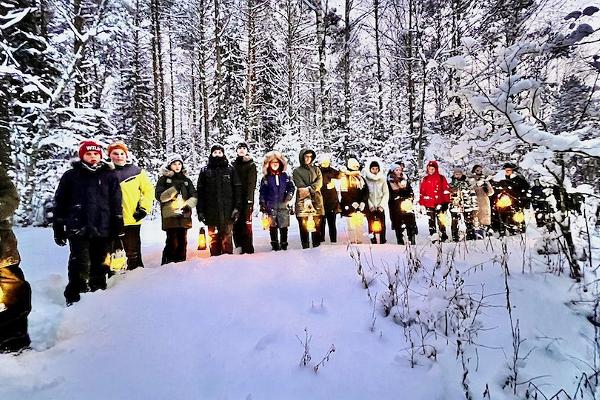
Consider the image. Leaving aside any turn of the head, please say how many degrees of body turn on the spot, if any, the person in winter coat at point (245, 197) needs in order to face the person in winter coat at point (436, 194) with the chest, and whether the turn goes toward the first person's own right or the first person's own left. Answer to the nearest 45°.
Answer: approximately 90° to the first person's own left

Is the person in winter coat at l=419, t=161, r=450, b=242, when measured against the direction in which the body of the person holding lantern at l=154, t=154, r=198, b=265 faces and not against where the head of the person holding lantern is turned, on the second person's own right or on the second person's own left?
on the second person's own left

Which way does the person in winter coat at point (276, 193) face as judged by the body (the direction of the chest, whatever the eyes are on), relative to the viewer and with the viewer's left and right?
facing the viewer

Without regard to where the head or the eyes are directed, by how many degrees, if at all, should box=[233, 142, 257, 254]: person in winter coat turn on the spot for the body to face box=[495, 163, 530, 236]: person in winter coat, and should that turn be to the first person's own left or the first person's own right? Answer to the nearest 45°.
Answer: approximately 90° to the first person's own left

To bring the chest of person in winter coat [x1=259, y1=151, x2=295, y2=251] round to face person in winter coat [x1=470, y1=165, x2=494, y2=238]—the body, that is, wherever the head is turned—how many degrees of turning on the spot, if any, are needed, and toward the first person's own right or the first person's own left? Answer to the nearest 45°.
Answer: approximately 90° to the first person's own left

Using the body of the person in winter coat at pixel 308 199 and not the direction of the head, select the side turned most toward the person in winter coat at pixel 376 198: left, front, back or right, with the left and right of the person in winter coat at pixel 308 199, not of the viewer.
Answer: left

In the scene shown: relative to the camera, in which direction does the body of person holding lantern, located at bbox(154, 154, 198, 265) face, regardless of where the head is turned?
toward the camera

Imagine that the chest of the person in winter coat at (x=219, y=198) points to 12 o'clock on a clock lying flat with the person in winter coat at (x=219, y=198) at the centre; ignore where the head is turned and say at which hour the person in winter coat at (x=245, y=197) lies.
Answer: the person in winter coat at (x=245, y=197) is roughly at 8 o'clock from the person in winter coat at (x=219, y=198).

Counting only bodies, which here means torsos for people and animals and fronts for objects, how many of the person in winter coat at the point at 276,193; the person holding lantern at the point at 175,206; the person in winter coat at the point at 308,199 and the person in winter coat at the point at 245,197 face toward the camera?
4

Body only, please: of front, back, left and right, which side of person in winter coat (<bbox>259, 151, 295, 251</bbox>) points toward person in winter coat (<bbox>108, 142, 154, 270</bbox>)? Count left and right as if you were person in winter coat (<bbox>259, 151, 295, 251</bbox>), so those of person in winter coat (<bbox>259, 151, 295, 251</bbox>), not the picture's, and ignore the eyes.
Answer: right

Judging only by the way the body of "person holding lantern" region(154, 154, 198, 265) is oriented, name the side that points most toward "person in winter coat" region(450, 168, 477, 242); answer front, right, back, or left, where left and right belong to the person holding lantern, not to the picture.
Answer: left

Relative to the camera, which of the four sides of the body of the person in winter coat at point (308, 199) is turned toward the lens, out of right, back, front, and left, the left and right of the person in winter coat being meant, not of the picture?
front

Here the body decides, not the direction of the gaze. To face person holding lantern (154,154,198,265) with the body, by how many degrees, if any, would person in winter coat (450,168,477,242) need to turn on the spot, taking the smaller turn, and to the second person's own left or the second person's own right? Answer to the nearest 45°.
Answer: approximately 45° to the second person's own right
